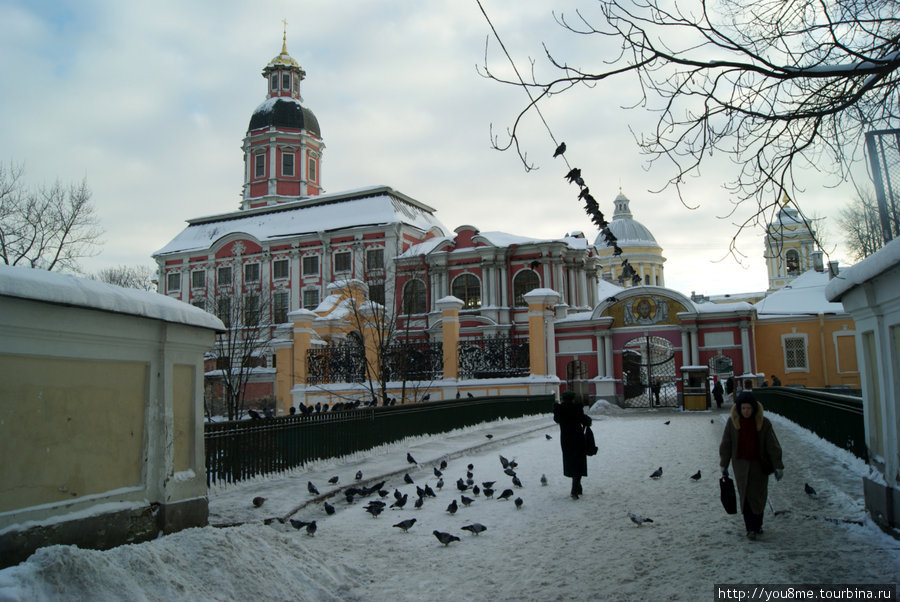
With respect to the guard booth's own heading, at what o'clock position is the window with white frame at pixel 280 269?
The window with white frame is roughly at 4 o'clock from the guard booth.

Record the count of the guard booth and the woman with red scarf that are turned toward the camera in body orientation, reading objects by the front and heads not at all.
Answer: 2

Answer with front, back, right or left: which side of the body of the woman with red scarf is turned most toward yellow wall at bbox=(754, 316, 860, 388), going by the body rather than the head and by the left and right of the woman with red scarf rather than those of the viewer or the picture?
back

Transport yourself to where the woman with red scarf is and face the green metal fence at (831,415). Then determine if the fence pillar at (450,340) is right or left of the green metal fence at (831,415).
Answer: left

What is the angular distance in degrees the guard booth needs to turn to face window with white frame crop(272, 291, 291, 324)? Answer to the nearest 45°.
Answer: approximately 135° to its right

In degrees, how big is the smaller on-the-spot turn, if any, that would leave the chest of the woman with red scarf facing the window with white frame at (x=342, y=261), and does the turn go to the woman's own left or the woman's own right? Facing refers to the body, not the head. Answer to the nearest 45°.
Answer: approximately 135° to the woman's own right

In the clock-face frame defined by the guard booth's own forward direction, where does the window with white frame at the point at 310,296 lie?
The window with white frame is roughly at 4 o'clock from the guard booth.

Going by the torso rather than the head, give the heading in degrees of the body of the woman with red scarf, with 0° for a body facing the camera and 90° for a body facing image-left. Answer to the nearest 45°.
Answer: approximately 0°

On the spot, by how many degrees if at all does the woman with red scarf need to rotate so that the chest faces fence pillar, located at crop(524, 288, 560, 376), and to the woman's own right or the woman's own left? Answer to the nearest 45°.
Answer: approximately 180°
